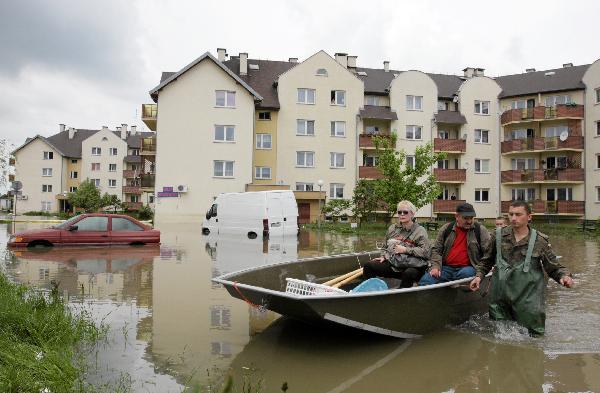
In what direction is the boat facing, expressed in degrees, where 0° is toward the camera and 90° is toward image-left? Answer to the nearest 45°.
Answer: approximately 45°

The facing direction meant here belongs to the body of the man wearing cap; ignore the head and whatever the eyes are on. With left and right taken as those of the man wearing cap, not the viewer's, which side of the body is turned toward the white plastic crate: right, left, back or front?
right

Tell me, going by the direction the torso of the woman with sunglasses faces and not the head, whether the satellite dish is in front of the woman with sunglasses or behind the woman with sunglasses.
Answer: behind

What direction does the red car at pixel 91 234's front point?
to the viewer's left

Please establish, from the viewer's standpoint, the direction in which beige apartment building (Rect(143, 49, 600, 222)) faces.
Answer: facing the viewer

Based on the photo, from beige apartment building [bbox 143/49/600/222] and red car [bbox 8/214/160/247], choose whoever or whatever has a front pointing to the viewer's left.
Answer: the red car

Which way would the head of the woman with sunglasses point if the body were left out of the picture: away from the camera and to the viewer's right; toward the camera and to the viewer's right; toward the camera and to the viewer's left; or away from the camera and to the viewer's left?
toward the camera and to the viewer's left

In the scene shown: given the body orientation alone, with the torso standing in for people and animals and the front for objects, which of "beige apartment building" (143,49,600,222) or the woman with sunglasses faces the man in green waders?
the beige apartment building

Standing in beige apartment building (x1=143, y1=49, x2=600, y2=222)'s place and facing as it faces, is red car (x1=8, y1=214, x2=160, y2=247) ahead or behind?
ahead

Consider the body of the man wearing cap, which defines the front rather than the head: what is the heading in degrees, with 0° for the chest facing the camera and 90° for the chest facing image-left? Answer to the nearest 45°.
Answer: approximately 0°

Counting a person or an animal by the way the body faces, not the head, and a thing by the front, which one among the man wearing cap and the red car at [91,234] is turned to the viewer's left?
the red car

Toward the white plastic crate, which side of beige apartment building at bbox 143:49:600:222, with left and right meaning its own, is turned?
front

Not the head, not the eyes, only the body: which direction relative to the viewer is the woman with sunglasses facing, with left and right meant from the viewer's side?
facing the viewer and to the left of the viewer

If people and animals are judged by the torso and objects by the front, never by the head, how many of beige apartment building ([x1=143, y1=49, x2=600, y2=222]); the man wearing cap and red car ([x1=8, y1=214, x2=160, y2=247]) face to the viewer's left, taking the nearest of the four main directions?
1

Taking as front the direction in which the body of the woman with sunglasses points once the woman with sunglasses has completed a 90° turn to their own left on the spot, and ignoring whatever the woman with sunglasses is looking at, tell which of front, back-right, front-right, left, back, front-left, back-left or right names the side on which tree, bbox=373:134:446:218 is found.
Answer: back-left
